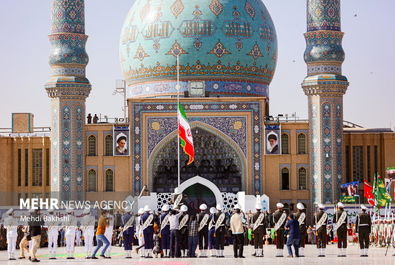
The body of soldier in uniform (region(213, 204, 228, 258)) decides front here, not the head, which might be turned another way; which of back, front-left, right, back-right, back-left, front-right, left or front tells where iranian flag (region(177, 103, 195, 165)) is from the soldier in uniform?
front

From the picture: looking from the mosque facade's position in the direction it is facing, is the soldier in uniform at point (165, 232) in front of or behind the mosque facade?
in front

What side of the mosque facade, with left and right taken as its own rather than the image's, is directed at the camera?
front

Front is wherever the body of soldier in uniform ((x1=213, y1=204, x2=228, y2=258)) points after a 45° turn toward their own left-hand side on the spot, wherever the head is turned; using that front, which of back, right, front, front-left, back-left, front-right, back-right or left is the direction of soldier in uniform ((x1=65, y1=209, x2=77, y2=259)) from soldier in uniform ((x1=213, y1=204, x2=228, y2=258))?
front-left

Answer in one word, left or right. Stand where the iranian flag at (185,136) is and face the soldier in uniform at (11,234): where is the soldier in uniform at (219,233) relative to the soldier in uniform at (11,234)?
left

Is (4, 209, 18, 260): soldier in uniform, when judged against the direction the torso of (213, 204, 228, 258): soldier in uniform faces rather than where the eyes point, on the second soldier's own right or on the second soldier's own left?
on the second soldier's own right

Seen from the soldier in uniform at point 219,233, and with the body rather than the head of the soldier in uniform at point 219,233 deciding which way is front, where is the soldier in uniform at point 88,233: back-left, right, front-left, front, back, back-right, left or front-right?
right

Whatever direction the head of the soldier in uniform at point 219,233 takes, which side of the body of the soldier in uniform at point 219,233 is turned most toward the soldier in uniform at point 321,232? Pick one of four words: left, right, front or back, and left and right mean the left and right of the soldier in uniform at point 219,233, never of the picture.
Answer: left

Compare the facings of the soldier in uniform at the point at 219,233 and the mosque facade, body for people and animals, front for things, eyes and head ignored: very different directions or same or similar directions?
same or similar directions

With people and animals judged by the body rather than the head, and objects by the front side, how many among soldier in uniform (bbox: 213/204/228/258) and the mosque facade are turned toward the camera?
2

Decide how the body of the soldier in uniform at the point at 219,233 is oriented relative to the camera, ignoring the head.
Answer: toward the camera

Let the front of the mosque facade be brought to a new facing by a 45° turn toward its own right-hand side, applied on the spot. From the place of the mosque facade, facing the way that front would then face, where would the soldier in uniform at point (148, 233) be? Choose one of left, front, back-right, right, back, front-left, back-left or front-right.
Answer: front-left

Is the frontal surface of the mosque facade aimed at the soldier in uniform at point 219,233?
yes

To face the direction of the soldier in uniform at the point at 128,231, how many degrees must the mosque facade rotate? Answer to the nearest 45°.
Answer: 0° — it already faces them
